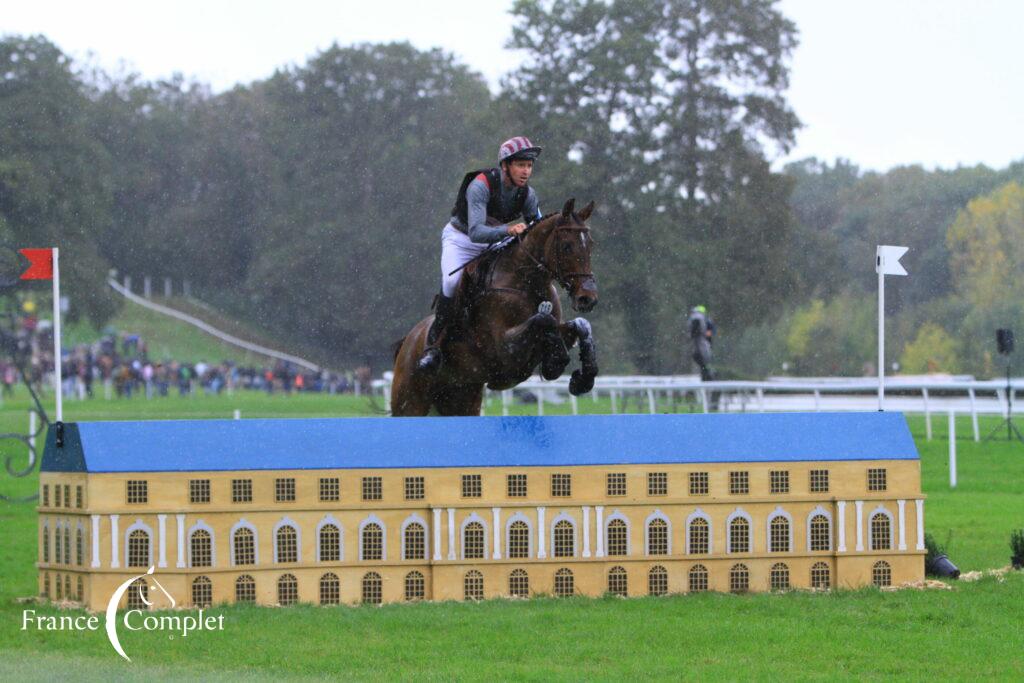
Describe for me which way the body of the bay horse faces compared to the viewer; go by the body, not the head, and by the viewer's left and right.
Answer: facing the viewer and to the right of the viewer

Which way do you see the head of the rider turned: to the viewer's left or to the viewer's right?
to the viewer's right

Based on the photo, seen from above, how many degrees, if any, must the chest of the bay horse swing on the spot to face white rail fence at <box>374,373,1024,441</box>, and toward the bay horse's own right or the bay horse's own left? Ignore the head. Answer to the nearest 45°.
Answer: approximately 135° to the bay horse's own left

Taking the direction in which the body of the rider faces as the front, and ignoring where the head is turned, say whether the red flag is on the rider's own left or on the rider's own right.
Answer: on the rider's own right

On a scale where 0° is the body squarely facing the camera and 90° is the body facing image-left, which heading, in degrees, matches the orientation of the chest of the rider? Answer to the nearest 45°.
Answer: approximately 315°

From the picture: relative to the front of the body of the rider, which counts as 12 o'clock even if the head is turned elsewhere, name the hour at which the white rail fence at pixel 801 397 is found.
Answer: The white rail fence is roughly at 8 o'clock from the rider.

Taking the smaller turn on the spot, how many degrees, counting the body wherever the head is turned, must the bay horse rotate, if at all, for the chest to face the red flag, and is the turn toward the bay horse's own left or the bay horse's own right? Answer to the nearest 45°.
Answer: approximately 135° to the bay horse's own right
